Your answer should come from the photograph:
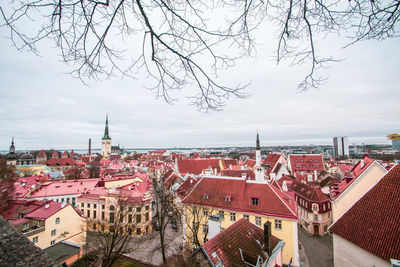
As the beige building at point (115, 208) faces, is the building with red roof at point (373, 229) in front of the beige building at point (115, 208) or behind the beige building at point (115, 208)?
in front

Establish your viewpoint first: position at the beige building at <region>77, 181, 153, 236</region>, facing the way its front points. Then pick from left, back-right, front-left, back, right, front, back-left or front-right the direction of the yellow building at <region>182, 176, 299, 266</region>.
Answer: front-left

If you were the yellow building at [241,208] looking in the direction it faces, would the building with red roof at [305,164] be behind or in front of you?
behind

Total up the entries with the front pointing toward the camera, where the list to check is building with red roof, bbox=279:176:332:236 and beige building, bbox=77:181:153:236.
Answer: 2

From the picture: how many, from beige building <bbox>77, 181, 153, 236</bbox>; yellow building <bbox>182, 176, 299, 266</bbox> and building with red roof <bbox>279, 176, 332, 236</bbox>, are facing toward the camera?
3

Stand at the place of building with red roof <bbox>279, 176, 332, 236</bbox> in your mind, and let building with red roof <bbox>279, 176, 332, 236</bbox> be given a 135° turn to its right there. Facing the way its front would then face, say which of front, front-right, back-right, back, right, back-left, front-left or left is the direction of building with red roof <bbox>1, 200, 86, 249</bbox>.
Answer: left

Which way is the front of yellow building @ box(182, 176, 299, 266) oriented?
toward the camera

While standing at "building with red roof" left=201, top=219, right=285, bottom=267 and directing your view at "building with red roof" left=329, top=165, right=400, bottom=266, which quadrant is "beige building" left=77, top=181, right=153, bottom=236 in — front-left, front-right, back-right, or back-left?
back-left

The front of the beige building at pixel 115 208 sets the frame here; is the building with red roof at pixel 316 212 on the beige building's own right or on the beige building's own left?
on the beige building's own left

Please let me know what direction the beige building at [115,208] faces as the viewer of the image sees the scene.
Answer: facing the viewer

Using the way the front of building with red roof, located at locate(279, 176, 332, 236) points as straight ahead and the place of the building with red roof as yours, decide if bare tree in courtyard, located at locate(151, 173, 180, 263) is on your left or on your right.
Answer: on your right

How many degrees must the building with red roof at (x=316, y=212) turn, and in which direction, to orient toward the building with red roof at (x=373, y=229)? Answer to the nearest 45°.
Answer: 0° — it already faces it

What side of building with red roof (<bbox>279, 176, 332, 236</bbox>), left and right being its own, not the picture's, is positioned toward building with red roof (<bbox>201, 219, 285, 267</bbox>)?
front

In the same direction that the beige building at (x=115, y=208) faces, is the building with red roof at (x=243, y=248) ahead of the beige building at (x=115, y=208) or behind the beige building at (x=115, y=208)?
ahead

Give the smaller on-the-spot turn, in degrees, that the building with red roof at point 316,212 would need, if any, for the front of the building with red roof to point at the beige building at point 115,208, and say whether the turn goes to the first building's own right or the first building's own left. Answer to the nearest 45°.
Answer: approximately 45° to the first building's own right

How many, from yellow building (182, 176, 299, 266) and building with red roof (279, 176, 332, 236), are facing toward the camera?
2
